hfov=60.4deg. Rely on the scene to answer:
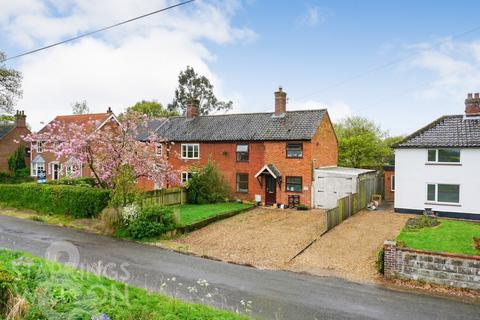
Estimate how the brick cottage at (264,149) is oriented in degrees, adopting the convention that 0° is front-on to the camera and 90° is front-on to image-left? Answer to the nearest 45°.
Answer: approximately 45°

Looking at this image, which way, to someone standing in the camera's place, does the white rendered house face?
facing the viewer

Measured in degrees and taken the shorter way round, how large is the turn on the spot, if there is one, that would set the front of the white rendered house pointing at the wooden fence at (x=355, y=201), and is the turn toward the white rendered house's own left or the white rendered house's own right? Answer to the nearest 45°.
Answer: approximately 90° to the white rendered house's own right

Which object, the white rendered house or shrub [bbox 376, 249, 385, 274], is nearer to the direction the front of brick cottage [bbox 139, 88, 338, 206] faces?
the shrub

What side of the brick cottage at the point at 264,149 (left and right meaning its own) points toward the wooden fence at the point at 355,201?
left

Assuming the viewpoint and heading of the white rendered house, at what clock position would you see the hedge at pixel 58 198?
The hedge is roughly at 2 o'clock from the white rendered house.

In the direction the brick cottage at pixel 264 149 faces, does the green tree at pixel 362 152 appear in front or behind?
behind

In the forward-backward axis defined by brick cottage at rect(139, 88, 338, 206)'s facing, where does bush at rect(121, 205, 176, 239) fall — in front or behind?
in front

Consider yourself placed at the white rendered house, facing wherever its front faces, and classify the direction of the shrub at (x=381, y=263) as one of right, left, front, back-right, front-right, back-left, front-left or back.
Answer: front
